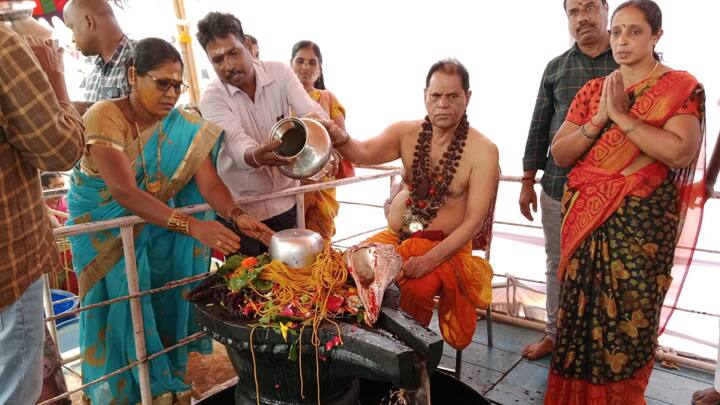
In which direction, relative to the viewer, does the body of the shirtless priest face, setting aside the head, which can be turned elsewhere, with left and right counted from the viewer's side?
facing the viewer and to the left of the viewer

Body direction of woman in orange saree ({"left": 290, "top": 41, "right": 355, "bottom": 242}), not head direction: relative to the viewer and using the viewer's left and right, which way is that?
facing the viewer

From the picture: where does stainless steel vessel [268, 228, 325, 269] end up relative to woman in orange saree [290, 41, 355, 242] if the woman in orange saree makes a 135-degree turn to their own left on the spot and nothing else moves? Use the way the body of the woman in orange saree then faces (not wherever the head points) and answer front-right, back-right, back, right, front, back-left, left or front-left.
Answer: back-right

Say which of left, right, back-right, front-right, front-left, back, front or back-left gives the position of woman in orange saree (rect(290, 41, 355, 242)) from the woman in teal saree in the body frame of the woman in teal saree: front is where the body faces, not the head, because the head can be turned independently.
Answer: left

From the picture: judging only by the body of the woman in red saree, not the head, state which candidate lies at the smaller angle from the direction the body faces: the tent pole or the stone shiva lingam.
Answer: the stone shiva lingam

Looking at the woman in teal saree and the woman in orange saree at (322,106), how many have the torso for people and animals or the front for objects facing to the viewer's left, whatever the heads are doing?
0

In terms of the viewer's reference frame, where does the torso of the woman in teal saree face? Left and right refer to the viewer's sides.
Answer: facing the viewer and to the right of the viewer

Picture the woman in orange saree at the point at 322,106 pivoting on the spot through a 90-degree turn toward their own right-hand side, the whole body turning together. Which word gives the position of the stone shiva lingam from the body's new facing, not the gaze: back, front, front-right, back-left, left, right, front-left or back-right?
left

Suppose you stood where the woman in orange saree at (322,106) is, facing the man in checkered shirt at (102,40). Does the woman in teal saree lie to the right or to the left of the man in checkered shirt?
left

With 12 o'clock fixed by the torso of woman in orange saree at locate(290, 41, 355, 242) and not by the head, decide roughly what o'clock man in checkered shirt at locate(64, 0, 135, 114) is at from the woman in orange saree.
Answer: The man in checkered shirt is roughly at 2 o'clock from the woman in orange saree.

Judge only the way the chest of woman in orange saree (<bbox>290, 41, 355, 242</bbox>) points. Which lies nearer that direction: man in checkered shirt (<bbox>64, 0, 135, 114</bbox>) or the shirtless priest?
the shirtless priest

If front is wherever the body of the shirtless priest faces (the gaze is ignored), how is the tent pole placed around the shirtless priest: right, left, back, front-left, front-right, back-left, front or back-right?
right
